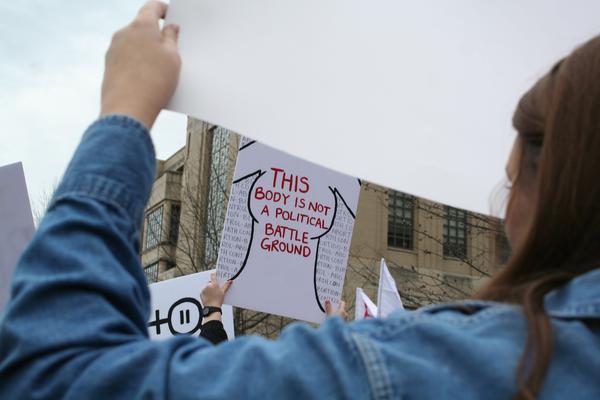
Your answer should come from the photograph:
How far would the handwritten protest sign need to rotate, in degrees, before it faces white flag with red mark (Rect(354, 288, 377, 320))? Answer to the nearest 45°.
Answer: approximately 135° to its left

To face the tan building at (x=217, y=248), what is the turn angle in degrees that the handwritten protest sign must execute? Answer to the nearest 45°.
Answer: approximately 180°

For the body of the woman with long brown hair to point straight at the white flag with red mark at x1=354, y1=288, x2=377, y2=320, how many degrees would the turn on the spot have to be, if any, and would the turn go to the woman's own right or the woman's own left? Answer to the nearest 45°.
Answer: approximately 45° to the woman's own right

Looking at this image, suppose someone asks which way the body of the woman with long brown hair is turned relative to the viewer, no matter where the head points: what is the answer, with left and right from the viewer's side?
facing away from the viewer and to the left of the viewer

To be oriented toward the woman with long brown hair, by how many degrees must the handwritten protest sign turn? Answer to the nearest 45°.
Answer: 0° — it already faces them

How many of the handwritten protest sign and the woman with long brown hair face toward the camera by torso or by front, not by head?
1

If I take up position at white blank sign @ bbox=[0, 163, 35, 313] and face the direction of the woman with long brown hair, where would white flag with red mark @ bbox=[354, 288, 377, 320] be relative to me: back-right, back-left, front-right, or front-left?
back-left

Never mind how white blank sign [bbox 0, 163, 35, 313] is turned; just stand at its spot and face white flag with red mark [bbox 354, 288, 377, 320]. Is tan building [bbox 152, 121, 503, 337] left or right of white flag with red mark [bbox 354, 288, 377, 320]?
left

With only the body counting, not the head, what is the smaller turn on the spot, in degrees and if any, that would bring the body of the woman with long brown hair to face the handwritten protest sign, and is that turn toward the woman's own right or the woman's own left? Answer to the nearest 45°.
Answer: approximately 45° to the woman's own right

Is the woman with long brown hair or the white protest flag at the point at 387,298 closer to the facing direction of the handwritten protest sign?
the woman with long brown hair
